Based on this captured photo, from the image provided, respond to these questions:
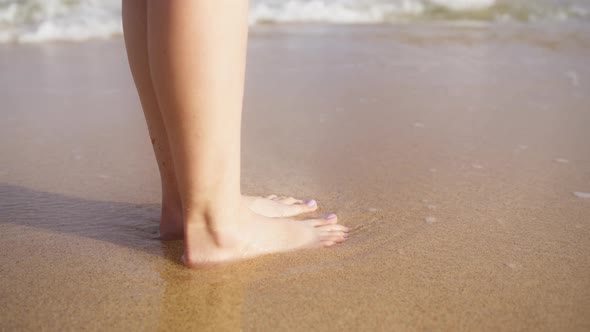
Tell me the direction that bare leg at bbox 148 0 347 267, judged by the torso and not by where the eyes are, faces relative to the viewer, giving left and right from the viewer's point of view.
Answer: facing to the right of the viewer

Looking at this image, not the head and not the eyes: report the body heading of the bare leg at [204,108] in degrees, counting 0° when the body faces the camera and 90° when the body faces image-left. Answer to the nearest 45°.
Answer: approximately 270°
